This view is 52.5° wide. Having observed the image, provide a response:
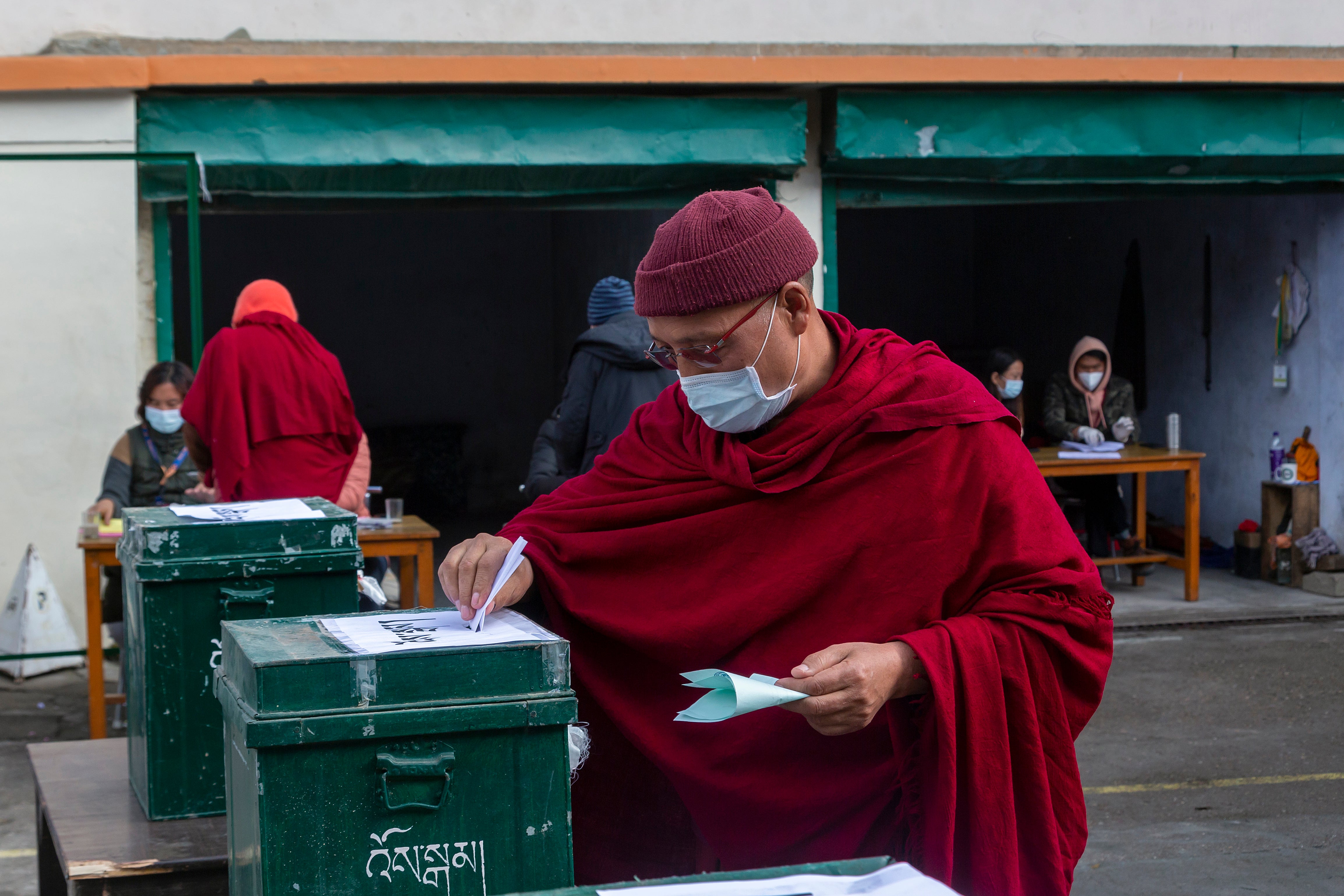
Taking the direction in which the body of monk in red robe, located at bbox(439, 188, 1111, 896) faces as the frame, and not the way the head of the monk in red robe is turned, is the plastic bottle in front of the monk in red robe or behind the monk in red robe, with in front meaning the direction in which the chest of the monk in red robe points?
behind

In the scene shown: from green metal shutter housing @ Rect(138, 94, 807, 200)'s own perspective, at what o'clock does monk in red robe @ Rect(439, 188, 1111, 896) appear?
The monk in red robe is roughly at 12 o'clock from the green metal shutter housing.

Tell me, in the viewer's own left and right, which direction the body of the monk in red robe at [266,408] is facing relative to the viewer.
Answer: facing away from the viewer

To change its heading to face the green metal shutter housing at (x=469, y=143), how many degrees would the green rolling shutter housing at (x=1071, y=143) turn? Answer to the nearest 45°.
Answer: approximately 45° to its right

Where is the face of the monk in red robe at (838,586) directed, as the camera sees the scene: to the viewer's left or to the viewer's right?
to the viewer's left

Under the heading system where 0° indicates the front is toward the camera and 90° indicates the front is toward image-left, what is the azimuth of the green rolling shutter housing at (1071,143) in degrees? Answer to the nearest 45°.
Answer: approximately 0°

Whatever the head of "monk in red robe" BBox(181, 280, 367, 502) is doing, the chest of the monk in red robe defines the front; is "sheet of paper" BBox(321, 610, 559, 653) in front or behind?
behind

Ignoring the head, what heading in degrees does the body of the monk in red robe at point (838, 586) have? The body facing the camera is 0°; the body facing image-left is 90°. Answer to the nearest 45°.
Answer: approximately 45°

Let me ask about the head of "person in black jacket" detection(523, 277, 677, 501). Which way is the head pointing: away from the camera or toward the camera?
away from the camera

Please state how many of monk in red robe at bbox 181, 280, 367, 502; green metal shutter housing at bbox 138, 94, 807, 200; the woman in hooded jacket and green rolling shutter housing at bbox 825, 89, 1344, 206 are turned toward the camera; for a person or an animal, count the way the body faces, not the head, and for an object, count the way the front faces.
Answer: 3

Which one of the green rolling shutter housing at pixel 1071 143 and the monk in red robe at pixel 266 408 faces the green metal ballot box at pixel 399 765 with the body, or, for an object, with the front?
the green rolling shutter housing

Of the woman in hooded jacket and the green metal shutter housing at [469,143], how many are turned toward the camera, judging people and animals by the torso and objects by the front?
2

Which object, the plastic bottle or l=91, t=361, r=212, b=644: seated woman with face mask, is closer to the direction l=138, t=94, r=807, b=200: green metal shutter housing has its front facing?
the seated woman with face mask
